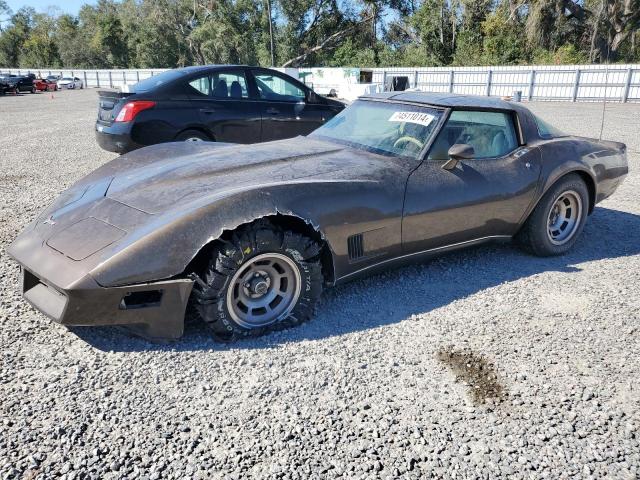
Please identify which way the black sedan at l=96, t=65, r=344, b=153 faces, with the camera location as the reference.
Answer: facing away from the viewer and to the right of the viewer

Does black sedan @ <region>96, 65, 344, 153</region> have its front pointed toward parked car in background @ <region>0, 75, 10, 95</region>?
no

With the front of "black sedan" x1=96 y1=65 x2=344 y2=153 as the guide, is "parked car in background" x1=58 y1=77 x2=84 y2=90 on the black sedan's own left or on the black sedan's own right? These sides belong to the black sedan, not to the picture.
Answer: on the black sedan's own left

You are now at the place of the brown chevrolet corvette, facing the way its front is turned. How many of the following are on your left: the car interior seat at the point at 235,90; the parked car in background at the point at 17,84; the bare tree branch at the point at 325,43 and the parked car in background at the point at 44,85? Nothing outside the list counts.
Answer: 0

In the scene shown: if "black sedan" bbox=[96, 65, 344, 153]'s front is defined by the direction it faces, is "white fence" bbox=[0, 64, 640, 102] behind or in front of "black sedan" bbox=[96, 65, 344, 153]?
in front

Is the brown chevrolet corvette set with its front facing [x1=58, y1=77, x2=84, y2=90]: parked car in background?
no

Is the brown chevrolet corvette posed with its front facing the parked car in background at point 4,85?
no

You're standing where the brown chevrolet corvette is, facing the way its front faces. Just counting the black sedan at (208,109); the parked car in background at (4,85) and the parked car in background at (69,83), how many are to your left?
0

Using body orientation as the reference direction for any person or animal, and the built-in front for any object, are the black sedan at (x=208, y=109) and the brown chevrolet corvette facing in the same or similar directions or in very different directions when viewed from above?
very different directions

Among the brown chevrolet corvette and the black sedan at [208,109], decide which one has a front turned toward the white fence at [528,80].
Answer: the black sedan

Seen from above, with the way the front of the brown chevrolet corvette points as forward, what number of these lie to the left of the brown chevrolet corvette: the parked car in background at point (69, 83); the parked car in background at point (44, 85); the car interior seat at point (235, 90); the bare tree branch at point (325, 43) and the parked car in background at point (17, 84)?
0

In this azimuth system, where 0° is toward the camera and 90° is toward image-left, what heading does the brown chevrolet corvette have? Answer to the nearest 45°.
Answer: approximately 45°

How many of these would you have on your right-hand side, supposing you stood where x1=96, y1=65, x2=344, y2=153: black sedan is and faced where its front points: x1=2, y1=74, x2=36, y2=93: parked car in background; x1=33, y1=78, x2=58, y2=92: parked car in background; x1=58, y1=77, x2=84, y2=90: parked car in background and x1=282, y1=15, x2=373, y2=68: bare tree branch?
0

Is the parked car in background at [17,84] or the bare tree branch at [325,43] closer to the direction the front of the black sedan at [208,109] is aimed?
the bare tree branch

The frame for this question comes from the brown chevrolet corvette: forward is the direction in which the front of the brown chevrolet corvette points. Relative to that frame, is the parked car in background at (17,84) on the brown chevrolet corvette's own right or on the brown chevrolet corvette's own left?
on the brown chevrolet corvette's own right
